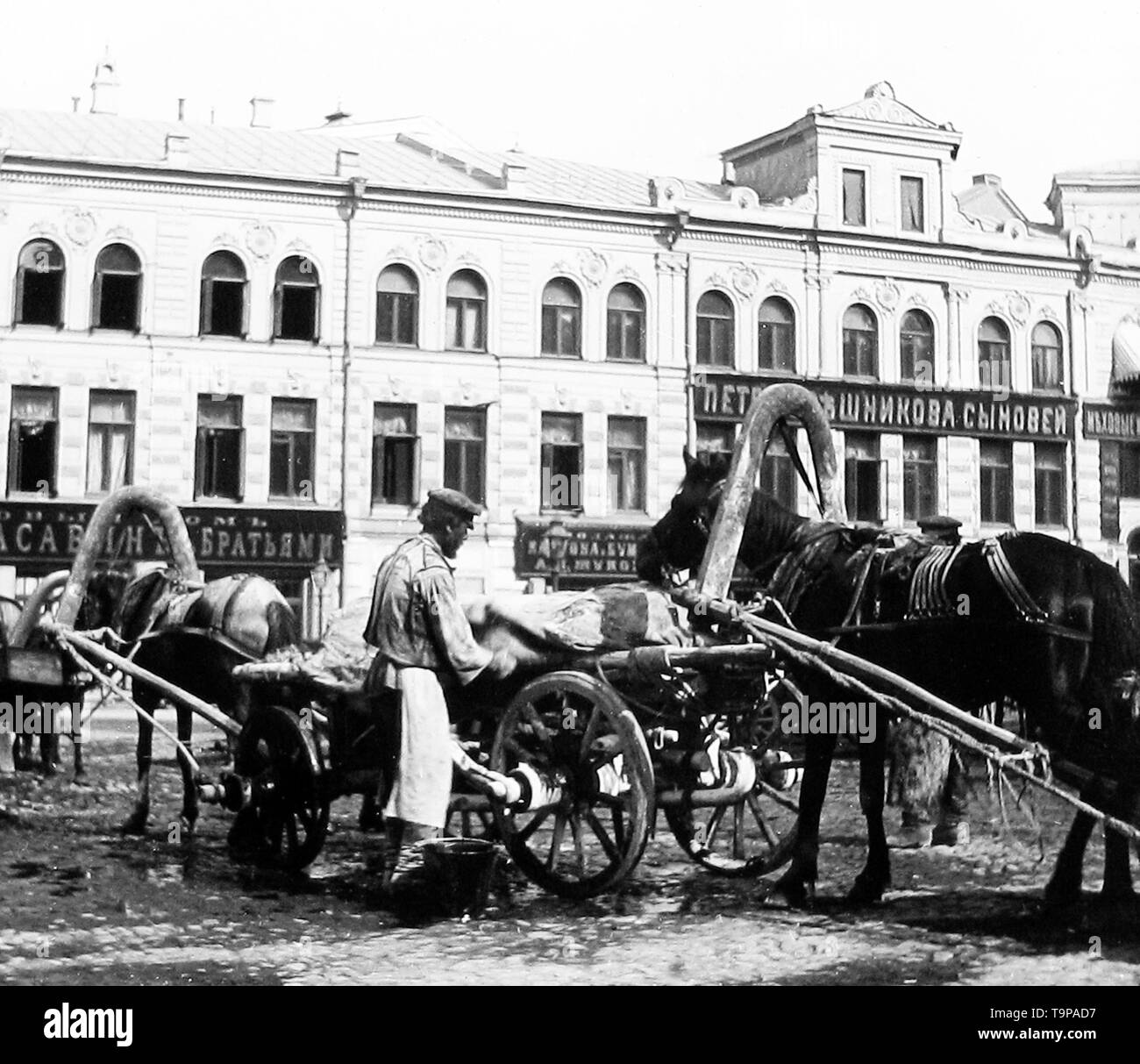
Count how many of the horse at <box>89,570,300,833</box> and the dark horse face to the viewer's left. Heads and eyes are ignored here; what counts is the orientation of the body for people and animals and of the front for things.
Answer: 2

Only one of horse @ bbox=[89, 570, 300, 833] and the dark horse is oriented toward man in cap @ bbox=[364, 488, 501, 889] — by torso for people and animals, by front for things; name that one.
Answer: the dark horse

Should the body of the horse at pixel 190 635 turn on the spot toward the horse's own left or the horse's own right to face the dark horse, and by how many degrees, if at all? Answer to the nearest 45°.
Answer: approximately 135° to the horse's own left

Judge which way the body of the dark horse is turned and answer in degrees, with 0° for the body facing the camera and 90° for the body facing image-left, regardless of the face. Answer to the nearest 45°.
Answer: approximately 90°

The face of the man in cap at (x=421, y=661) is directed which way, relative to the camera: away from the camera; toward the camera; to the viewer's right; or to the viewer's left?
to the viewer's right

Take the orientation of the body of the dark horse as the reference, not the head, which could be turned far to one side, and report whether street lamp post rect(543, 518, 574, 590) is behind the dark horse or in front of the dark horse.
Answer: in front

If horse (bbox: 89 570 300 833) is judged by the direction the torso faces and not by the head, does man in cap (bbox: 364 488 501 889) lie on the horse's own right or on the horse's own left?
on the horse's own left

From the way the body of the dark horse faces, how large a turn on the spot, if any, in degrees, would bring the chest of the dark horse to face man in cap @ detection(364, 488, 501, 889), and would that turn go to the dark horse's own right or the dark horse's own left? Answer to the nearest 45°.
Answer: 0° — it already faces them

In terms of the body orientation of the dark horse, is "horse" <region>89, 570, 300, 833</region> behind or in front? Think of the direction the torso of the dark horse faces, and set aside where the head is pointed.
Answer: in front

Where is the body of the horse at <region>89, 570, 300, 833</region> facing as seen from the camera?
to the viewer's left
